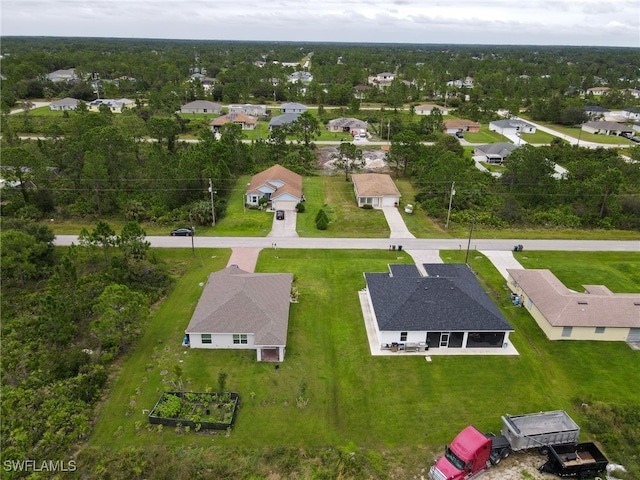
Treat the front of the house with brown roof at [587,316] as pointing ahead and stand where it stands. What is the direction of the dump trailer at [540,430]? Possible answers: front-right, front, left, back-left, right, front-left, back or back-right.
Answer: back

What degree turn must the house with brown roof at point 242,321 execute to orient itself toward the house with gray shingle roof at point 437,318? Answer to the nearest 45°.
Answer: approximately 90° to its right

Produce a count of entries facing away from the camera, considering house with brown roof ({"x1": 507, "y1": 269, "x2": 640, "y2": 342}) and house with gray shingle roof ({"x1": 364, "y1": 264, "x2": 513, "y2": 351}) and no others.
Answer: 2

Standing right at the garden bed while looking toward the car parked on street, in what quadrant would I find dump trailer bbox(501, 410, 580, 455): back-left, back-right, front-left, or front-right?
back-right

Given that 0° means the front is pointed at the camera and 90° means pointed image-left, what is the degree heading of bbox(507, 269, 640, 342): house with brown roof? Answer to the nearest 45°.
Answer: approximately 180°

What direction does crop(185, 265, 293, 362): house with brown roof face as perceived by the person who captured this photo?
facing away from the viewer

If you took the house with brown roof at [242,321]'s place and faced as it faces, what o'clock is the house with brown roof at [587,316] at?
the house with brown roof at [587,316] is roughly at 3 o'clock from the house with brown roof at [242,321].

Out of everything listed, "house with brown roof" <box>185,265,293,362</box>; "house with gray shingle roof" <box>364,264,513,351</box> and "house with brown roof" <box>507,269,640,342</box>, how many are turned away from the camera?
3

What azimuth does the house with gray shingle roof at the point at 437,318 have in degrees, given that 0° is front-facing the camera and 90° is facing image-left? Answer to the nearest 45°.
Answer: approximately 180°

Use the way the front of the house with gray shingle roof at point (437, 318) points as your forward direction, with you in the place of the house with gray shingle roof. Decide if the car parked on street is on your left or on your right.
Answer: on your left

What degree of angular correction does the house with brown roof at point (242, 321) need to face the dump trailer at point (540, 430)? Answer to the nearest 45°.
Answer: approximately 135° to its right

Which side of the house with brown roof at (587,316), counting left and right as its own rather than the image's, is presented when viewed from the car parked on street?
left

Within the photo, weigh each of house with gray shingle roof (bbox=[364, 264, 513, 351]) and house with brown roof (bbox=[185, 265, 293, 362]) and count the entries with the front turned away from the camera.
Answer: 2
